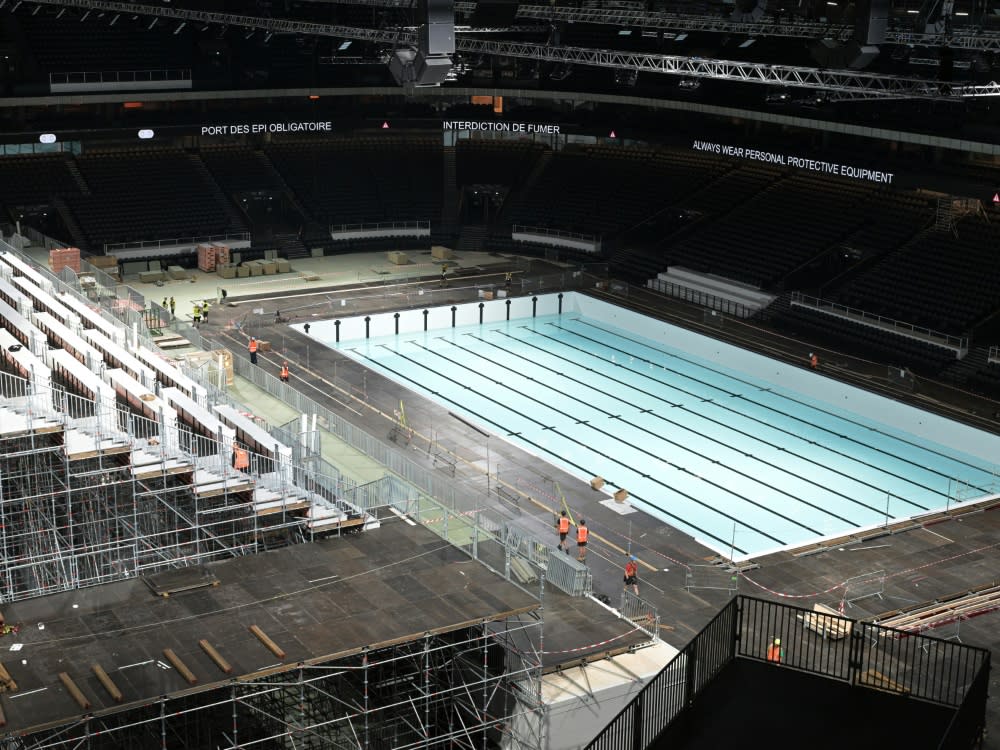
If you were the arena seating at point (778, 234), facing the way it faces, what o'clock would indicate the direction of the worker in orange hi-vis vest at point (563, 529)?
The worker in orange hi-vis vest is roughly at 11 o'clock from the arena seating.

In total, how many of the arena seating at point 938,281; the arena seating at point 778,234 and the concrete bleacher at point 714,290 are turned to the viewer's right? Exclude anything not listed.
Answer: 0

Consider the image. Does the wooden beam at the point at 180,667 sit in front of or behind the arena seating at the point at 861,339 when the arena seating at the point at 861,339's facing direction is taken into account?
in front

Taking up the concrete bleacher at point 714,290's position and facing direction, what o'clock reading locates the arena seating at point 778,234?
The arena seating is roughly at 6 o'clock from the concrete bleacher.

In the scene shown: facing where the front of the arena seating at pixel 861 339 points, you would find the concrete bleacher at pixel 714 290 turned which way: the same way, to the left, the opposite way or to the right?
the same way

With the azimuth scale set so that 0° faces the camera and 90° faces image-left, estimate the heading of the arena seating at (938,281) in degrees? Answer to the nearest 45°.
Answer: approximately 45°

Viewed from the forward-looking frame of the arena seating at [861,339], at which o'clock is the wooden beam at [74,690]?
The wooden beam is roughly at 11 o'clock from the arena seating.

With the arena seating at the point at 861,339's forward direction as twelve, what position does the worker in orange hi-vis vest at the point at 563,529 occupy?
The worker in orange hi-vis vest is roughly at 11 o'clock from the arena seating.

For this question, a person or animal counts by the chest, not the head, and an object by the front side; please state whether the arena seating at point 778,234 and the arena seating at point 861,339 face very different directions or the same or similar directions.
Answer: same or similar directions

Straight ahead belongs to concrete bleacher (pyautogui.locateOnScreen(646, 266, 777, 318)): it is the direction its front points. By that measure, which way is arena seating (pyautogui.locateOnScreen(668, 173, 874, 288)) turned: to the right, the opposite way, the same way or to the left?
the same way

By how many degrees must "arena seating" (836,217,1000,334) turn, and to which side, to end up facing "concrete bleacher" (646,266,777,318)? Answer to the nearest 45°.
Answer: approximately 45° to its right

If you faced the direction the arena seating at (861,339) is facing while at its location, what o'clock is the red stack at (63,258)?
The red stack is roughly at 1 o'clock from the arena seating.

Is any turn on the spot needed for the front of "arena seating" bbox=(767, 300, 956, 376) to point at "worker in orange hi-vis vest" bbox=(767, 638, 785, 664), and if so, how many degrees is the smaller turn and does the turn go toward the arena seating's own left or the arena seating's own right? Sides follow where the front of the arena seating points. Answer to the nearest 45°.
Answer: approximately 45° to the arena seating's own left

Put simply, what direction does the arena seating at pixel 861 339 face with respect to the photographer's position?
facing the viewer and to the left of the viewer

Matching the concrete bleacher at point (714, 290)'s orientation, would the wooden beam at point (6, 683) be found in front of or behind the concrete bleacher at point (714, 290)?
in front

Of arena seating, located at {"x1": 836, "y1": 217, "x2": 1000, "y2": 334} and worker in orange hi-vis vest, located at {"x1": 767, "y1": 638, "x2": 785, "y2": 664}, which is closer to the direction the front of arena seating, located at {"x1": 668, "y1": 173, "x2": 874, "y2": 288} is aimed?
the worker in orange hi-vis vest

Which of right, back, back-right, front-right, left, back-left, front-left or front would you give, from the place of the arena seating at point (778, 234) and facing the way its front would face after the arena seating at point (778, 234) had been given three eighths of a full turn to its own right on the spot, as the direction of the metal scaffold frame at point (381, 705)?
back

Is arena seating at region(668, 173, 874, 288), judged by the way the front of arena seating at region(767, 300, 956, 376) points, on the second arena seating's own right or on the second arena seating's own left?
on the second arena seating's own right
